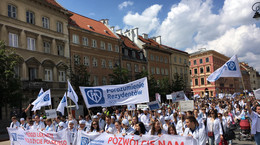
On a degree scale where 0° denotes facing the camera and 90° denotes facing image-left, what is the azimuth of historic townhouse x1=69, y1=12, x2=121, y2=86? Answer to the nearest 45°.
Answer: approximately 315°

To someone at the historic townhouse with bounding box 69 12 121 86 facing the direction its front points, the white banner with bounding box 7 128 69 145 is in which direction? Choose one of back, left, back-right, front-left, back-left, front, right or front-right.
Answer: front-right

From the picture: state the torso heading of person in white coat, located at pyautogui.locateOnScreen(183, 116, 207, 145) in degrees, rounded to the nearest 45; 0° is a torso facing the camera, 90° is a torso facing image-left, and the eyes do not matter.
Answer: approximately 45°

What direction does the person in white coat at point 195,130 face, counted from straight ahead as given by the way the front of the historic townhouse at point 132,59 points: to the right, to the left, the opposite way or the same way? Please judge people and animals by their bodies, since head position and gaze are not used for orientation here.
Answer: to the right

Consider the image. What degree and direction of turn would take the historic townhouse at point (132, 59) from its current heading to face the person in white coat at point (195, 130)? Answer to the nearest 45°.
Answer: approximately 45° to its right

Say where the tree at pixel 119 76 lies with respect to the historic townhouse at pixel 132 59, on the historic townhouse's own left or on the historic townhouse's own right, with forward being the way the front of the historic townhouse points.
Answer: on the historic townhouse's own right

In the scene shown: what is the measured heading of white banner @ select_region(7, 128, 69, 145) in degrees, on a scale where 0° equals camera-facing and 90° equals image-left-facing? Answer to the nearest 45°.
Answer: approximately 0°

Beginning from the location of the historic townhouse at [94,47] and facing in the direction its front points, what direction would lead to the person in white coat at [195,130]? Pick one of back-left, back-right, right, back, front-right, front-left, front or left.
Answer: front-right

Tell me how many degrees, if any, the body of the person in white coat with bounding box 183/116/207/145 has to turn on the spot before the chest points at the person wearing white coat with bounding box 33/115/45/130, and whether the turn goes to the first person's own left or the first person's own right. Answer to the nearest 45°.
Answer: approximately 90° to the first person's own right

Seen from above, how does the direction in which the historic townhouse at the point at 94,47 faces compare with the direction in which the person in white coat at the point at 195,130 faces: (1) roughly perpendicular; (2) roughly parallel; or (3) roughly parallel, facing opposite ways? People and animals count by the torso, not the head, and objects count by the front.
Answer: roughly perpendicular
